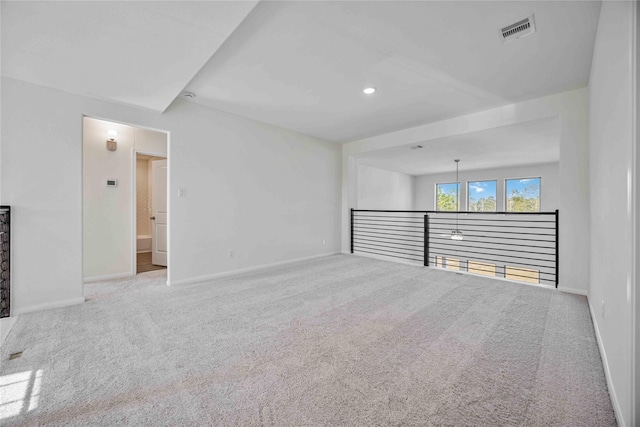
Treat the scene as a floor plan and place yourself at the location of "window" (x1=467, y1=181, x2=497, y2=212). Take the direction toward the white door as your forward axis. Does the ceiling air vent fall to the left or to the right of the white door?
left

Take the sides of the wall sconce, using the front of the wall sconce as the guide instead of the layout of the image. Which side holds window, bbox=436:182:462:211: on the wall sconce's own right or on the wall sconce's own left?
on the wall sconce's own left

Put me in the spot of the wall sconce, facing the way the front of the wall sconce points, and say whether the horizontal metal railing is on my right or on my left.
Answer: on my left

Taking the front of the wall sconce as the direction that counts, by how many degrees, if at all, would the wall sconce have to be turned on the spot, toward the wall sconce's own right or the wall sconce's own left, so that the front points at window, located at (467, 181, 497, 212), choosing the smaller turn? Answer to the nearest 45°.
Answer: approximately 90° to the wall sconce's own left

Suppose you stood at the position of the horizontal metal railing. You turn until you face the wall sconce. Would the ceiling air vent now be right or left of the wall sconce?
left
